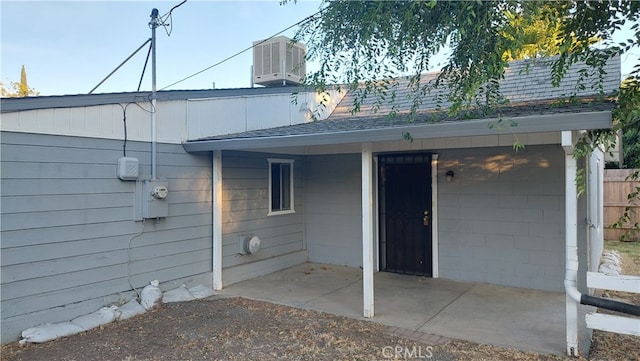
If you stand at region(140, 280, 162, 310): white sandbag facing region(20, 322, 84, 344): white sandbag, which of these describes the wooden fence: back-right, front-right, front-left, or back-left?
back-left

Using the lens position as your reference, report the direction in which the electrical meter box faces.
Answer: facing the viewer and to the right of the viewer

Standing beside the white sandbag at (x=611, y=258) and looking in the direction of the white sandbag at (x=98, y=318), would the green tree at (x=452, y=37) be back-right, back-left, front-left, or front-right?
front-left

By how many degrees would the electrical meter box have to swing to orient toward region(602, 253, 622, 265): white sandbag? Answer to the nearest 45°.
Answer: approximately 45° to its left

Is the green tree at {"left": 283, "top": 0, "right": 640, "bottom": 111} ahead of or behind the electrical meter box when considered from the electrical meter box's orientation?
ahead
